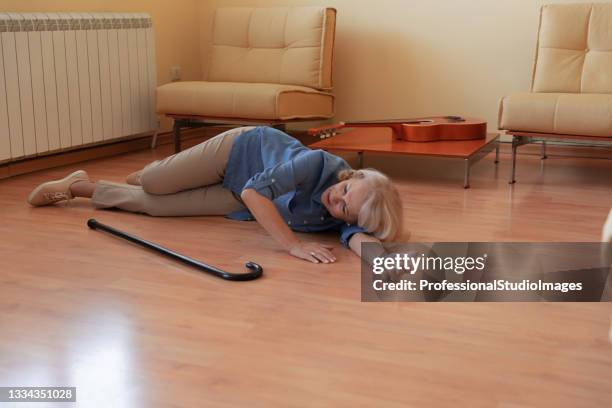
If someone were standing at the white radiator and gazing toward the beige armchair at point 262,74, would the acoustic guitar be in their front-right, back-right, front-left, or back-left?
front-right

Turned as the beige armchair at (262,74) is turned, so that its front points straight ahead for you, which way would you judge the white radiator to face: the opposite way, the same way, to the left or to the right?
to the left

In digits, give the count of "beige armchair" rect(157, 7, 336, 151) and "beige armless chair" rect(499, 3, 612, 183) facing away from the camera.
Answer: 0

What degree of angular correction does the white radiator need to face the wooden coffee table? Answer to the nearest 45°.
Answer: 0° — it already faces it

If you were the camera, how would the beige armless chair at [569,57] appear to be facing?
facing the viewer and to the left of the viewer

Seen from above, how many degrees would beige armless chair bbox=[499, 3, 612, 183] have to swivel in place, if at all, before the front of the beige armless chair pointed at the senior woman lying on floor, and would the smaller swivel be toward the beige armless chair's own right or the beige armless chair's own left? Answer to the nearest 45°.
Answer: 0° — it already faces them

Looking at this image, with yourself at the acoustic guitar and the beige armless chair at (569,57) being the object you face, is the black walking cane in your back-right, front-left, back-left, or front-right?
back-right

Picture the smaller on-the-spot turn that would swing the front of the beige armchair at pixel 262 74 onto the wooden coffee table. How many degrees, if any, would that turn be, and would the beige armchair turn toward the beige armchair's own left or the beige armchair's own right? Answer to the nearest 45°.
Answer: approximately 90° to the beige armchair's own left

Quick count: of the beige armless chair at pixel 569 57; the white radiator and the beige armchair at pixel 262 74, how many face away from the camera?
0

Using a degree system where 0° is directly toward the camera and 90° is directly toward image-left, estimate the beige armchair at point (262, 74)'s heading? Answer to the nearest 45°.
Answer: approximately 45°

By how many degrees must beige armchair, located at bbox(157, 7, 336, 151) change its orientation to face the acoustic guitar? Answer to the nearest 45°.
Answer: approximately 90° to its left

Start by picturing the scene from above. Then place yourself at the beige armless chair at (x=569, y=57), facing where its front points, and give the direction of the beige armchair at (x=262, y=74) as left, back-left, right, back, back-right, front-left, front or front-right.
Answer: front-right

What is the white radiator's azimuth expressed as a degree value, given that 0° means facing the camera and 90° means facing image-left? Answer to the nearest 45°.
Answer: approximately 315°

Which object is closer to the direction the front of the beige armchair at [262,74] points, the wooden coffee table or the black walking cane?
the black walking cane
